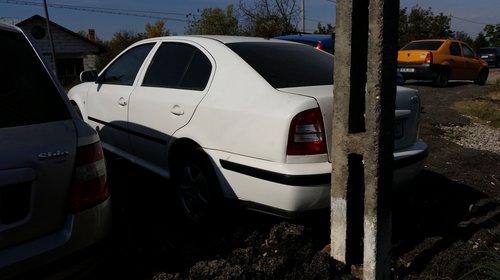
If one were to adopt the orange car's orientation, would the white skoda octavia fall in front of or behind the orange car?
behind

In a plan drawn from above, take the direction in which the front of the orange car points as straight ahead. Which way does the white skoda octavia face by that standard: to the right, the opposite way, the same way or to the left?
to the left

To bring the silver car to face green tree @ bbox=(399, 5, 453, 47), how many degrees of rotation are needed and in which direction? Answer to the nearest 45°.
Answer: approximately 45° to its right

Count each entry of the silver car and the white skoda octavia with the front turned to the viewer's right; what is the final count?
0

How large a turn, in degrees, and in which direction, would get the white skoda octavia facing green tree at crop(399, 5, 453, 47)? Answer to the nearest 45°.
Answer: approximately 45° to its right

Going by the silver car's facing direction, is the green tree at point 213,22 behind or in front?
in front

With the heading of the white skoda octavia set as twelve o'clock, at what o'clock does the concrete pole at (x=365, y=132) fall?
The concrete pole is roughly at 6 o'clock from the white skoda octavia.

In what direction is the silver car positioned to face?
away from the camera

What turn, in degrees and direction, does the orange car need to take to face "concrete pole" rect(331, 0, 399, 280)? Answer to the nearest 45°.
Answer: approximately 135° to its right

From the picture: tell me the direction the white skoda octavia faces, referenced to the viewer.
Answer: facing away from the viewer and to the left of the viewer

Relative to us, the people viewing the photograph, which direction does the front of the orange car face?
facing away from the viewer and to the right of the viewer

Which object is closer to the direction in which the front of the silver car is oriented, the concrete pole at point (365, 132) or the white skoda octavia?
the white skoda octavia

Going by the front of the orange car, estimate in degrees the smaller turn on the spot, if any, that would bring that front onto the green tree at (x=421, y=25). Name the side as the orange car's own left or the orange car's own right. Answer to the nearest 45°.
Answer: approximately 45° to the orange car's own left

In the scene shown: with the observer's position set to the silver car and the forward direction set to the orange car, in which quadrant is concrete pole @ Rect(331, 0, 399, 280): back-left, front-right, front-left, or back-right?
front-right

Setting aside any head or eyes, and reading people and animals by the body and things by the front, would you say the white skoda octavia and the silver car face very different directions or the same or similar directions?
same or similar directions

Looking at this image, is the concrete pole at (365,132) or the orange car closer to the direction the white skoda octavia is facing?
the orange car

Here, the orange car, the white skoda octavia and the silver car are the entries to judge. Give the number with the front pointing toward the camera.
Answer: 0

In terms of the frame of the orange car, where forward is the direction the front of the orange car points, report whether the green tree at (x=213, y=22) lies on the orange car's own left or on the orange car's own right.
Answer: on the orange car's own left

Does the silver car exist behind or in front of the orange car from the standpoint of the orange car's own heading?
behind

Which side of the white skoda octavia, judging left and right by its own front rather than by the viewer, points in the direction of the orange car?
right
